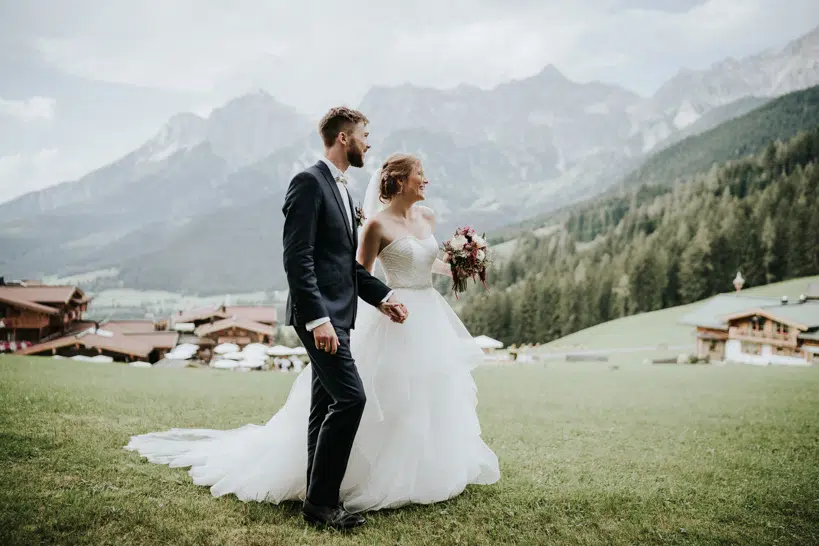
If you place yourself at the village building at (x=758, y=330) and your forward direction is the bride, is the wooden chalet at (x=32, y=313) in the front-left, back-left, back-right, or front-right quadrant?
front-right

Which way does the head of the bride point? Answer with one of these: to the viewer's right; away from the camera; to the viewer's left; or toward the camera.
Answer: to the viewer's right

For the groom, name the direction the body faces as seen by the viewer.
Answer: to the viewer's right

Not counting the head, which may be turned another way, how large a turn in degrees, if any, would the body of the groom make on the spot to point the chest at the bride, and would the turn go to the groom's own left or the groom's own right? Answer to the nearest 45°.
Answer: approximately 45° to the groom's own left

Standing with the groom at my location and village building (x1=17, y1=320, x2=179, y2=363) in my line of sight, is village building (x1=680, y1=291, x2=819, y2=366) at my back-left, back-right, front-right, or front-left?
front-right

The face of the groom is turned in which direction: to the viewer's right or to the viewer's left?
to the viewer's right

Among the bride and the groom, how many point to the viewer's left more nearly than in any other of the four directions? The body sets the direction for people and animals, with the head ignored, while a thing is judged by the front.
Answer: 0

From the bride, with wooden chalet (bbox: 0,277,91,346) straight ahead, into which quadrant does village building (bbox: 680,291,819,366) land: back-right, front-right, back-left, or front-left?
front-right

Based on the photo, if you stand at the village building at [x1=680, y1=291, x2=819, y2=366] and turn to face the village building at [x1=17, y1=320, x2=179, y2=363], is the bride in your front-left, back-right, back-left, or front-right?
front-left

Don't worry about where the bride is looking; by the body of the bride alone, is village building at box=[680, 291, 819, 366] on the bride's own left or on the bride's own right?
on the bride's own left
